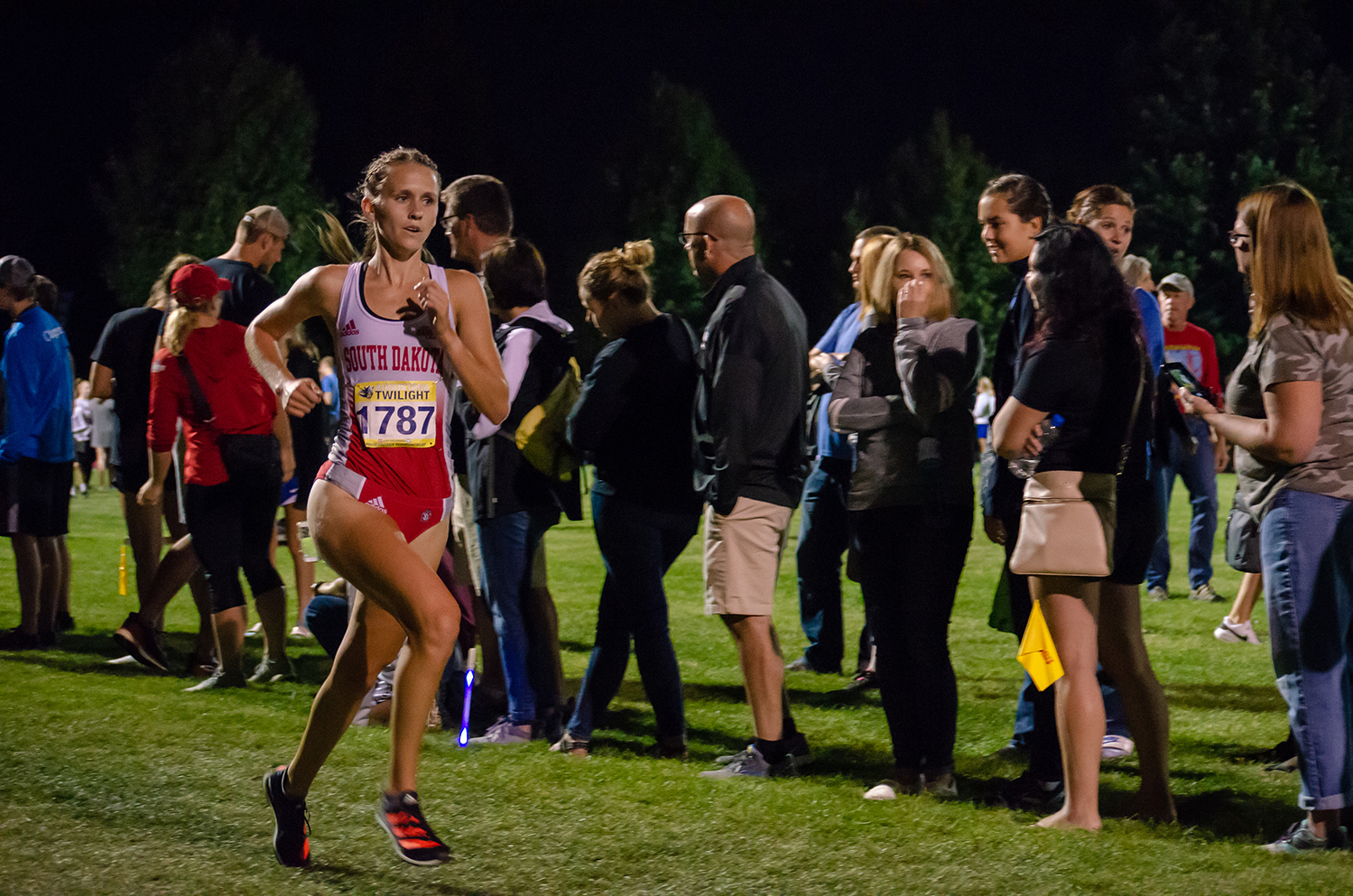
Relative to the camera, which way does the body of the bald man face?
to the viewer's left

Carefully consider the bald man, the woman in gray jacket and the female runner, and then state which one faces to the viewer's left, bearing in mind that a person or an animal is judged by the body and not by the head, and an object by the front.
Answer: the bald man

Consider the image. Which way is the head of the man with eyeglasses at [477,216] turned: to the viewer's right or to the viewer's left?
to the viewer's left

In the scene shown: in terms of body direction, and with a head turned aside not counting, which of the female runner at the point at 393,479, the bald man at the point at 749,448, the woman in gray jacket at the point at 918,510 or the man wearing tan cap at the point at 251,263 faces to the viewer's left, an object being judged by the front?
the bald man

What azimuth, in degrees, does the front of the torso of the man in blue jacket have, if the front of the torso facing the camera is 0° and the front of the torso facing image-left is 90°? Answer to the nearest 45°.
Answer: approximately 135°

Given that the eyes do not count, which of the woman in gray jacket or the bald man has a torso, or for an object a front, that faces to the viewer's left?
the bald man

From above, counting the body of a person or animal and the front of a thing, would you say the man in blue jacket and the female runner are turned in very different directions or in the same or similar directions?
very different directions
